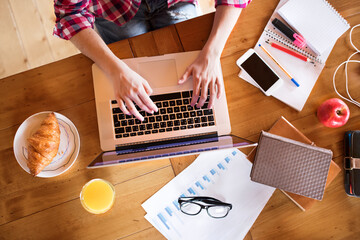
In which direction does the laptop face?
away from the camera

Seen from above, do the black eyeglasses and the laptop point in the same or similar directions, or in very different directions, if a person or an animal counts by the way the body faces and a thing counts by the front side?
very different directions

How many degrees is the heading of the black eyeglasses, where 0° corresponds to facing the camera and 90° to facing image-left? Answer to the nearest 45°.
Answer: approximately 0°

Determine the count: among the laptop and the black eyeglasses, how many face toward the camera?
1
